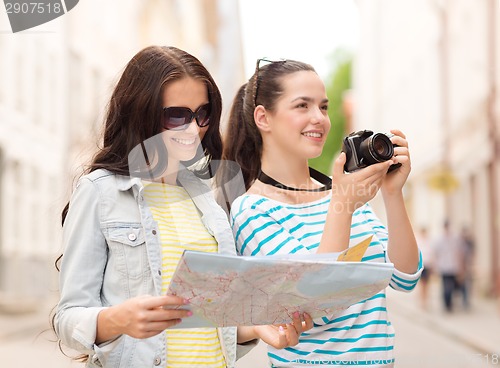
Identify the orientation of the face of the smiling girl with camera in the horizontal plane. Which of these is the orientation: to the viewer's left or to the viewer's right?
to the viewer's right

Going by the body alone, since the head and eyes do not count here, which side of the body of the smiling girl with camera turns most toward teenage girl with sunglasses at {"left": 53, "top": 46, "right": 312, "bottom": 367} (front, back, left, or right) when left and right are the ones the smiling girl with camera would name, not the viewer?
right

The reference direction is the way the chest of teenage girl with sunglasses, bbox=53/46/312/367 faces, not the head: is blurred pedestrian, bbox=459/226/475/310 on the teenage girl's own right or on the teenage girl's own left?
on the teenage girl's own left

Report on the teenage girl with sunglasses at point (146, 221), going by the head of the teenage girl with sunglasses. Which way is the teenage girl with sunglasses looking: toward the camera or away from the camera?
toward the camera

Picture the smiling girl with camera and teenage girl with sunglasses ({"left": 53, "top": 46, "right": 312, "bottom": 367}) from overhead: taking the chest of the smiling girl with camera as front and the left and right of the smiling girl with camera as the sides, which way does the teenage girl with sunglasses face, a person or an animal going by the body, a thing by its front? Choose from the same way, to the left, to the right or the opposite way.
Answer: the same way

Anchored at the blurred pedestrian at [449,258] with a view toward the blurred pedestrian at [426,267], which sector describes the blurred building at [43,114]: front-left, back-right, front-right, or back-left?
front-left

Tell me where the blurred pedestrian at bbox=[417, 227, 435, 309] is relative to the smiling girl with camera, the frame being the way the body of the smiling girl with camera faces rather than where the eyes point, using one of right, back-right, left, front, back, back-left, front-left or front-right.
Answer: back-left

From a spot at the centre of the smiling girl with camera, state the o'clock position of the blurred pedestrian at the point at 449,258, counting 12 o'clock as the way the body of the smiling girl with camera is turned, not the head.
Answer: The blurred pedestrian is roughly at 8 o'clock from the smiling girl with camera.

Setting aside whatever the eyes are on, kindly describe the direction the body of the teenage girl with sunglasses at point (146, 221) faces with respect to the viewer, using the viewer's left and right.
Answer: facing the viewer and to the right of the viewer

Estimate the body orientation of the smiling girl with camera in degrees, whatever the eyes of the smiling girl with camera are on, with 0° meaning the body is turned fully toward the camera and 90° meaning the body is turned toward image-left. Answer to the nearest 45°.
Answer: approximately 315°

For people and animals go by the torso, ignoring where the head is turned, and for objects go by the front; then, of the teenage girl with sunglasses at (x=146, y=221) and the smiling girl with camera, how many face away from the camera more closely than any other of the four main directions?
0
